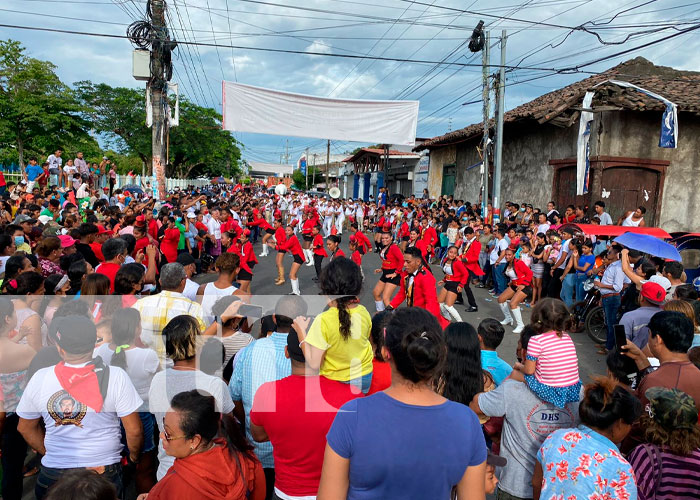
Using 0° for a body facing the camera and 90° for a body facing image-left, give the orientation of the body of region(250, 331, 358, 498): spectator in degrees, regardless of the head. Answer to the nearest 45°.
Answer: approximately 180°

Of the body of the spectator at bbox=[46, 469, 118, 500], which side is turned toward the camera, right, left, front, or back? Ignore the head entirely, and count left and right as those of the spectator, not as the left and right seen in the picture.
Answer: back

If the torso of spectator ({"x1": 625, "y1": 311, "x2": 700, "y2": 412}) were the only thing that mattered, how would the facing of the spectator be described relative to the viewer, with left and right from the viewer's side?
facing away from the viewer and to the left of the viewer

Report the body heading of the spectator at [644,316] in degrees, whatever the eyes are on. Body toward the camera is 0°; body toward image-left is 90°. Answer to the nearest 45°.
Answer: approximately 135°

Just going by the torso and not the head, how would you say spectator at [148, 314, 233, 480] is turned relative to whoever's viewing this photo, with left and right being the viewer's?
facing away from the viewer

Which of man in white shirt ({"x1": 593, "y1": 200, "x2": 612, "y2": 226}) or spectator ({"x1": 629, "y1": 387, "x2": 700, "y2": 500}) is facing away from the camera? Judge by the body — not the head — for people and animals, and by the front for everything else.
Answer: the spectator

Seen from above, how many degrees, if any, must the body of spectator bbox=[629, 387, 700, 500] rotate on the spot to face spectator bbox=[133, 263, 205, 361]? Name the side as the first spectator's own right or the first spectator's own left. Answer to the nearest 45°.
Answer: approximately 90° to the first spectator's own left

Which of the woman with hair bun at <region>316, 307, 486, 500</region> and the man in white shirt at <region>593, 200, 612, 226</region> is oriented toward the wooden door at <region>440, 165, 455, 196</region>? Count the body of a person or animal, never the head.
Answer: the woman with hair bun

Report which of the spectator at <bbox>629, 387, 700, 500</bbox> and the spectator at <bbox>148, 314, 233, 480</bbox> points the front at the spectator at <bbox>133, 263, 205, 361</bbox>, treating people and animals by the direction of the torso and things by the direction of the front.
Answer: the spectator at <bbox>148, 314, 233, 480</bbox>

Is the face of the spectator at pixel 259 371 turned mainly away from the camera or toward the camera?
away from the camera

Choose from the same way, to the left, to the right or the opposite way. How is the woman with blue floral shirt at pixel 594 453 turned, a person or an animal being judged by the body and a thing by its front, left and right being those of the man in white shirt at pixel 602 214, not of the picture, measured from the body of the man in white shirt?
the opposite way

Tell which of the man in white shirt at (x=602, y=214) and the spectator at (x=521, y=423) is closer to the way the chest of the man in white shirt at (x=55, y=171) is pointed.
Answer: the man in white shirt

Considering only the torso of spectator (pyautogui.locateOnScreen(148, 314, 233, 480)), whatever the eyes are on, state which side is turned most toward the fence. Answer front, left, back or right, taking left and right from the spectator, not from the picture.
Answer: front
